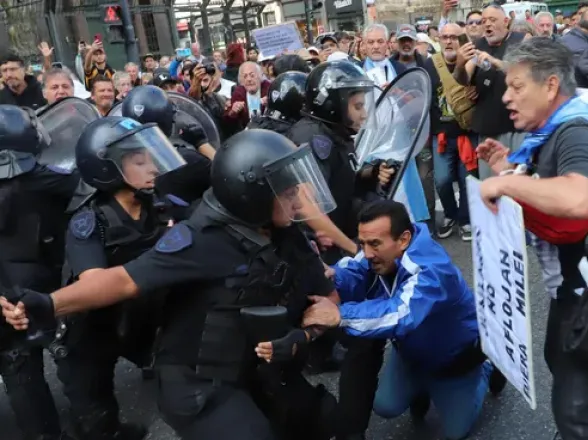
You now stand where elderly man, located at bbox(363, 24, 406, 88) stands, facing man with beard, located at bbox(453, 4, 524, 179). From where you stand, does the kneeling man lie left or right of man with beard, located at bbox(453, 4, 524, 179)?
right

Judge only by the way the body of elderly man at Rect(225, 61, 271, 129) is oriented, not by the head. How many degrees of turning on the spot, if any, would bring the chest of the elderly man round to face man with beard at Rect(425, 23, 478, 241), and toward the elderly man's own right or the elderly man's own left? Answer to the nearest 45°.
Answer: approximately 45° to the elderly man's own left

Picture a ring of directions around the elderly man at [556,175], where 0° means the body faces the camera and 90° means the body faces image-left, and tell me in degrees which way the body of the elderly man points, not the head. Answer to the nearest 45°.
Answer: approximately 90°

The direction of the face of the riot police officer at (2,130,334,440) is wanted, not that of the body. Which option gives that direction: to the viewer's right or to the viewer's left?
to the viewer's right

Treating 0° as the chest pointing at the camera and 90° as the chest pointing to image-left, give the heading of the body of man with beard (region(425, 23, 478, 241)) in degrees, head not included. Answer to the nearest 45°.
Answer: approximately 0°

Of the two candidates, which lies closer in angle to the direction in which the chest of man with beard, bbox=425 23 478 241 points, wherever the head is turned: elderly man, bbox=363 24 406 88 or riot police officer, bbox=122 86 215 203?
the riot police officer

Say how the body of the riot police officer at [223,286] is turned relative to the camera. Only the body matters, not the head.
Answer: to the viewer's right

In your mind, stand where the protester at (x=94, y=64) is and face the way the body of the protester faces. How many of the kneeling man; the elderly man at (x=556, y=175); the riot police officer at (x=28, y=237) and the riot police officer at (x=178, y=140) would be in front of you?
4

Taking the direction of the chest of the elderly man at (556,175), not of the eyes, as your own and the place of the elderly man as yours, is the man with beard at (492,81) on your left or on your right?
on your right

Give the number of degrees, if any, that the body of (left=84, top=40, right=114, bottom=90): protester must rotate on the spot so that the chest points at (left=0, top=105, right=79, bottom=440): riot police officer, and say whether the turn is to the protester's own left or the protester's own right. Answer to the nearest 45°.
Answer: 0° — they already face them

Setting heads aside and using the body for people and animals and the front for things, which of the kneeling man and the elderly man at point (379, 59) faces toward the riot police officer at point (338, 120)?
the elderly man

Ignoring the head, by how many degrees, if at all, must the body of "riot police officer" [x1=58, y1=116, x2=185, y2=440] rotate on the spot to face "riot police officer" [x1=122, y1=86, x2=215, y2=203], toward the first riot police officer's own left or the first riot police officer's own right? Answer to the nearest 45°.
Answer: approximately 90° to the first riot police officer's own left
